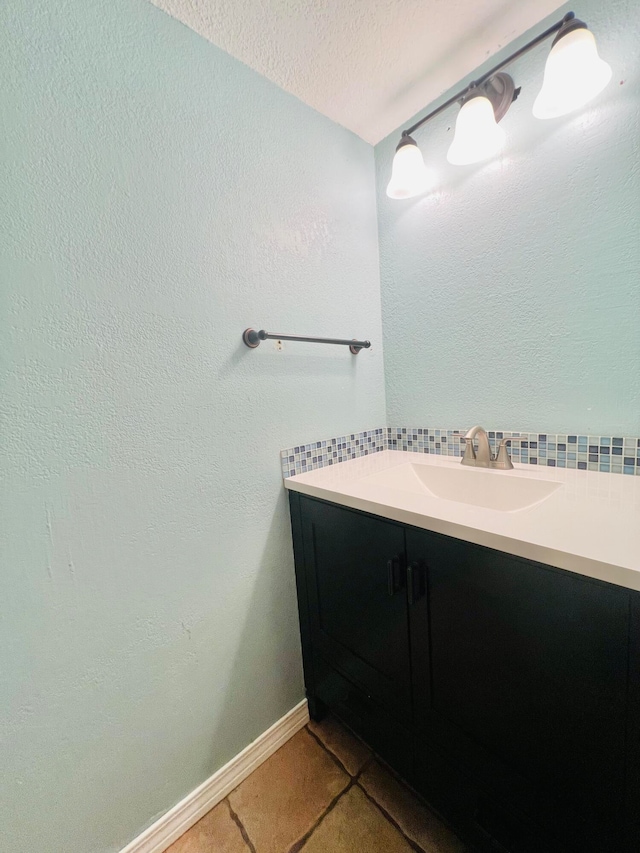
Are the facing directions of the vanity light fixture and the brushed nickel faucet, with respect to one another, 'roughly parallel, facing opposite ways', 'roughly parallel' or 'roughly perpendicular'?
roughly parallel

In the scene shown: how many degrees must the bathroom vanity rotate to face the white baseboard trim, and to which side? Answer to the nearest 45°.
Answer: approximately 45° to its right

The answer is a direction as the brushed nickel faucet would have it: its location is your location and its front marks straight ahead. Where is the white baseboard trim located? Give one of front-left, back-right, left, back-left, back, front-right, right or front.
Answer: front

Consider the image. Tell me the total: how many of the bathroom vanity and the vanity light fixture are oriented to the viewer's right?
0

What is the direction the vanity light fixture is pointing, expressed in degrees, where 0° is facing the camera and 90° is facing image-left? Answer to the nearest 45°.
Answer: approximately 45°

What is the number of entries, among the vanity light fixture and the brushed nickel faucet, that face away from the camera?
0

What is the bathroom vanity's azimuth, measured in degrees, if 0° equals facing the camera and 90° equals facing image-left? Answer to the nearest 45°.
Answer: approximately 45°

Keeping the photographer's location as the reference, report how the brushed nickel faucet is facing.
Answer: facing the viewer and to the left of the viewer
